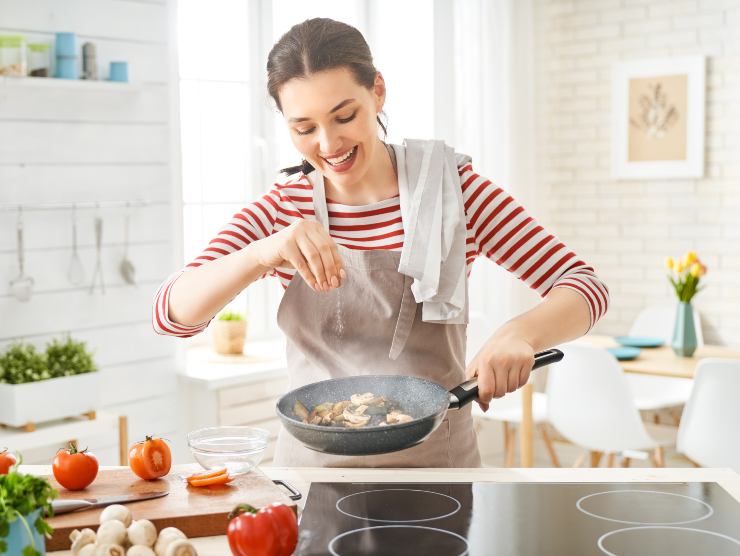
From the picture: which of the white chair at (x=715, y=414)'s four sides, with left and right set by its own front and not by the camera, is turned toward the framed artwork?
front

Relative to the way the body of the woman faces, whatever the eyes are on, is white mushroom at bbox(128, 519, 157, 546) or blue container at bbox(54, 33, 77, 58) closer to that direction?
the white mushroom

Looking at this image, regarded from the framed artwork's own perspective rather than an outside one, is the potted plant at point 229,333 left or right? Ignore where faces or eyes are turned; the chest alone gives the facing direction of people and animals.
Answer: on its right

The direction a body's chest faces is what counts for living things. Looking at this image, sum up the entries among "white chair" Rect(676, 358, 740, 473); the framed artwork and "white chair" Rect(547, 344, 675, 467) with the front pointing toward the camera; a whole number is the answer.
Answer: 1

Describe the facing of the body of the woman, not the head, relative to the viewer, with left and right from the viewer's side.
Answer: facing the viewer

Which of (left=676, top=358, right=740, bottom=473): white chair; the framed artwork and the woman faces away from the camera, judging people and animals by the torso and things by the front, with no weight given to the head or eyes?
the white chair

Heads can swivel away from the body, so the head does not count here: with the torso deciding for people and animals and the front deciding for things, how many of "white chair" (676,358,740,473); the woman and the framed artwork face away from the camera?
1

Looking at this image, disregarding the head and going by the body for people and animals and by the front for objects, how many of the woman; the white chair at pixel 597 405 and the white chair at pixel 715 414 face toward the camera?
1

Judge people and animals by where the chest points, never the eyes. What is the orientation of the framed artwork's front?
toward the camera

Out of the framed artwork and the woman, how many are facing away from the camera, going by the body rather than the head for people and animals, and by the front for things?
0

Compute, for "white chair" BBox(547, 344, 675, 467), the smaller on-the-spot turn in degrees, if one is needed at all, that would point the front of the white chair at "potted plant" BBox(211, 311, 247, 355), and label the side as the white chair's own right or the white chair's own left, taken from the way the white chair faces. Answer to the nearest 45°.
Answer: approximately 135° to the white chair's own left

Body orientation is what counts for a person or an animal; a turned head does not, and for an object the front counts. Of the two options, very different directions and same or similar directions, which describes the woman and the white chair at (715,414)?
very different directions

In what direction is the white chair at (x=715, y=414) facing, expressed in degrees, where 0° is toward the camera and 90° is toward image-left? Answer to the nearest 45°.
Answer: approximately 180°
